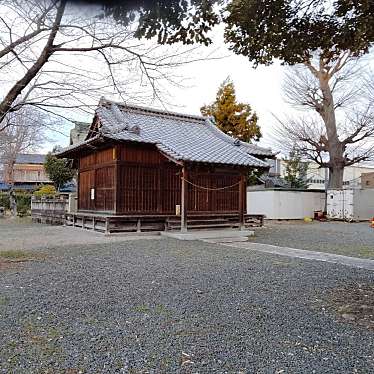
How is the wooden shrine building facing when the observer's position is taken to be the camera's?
facing the viewer and to the right of the viewer

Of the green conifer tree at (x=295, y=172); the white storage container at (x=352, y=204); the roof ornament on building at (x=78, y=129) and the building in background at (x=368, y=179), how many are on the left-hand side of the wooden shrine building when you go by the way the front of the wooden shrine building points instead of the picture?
3

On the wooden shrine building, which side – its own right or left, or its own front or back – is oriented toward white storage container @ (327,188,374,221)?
left

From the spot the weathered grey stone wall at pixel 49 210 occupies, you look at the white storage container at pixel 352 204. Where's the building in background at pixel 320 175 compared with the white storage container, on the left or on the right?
left

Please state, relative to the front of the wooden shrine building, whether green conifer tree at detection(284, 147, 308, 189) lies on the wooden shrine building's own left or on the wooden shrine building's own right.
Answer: on the wooden shrine building's own left

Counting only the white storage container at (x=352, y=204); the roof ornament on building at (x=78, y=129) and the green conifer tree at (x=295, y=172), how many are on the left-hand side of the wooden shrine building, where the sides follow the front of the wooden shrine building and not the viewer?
2

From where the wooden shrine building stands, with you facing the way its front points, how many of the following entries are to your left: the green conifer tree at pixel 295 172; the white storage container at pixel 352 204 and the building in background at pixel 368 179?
3

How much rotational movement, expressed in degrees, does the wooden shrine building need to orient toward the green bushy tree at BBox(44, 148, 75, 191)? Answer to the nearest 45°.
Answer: approximately 180°

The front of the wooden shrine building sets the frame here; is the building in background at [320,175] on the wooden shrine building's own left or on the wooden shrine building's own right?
on the wooden shrine building's own left

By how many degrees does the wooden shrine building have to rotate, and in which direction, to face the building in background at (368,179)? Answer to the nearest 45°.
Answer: approximately 90° to its left
